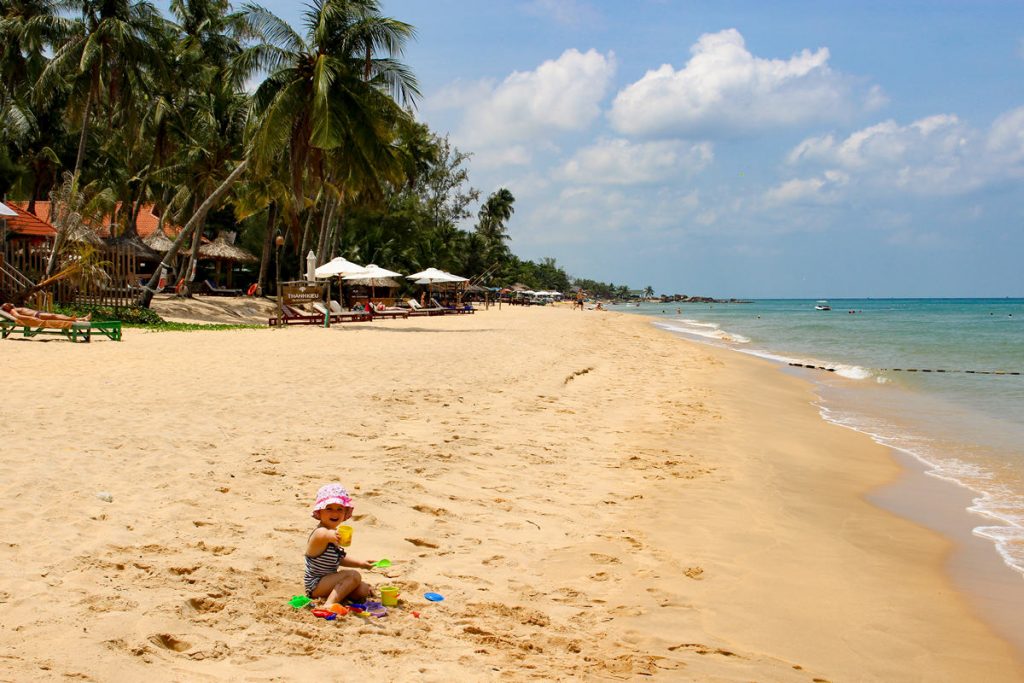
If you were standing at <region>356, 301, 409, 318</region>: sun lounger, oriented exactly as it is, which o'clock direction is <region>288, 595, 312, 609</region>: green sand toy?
The green sand toy is roughly at 3 o'clock from the sun lounger.

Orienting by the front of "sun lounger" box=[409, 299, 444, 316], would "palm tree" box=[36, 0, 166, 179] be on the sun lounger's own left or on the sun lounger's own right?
on the sun lounger's own right

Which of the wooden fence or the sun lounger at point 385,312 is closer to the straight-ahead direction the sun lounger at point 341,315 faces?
the sun lounger

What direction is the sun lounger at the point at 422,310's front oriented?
to the viewer's right

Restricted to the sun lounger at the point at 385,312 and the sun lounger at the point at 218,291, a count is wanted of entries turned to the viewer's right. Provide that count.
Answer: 2

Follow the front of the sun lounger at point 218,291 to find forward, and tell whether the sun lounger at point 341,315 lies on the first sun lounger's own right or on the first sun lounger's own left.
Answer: on the first sun lounger's own right

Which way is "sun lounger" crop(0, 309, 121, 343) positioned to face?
to the viewer's right

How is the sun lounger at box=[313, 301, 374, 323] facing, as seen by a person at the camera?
facing to the right of the viewer

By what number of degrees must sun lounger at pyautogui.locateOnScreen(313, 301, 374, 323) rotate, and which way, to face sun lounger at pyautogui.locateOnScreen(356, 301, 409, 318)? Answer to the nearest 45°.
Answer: approximately 90° to its left

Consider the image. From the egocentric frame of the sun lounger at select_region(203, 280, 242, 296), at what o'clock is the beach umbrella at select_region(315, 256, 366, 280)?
The beach umbrella is roughly at 2 o'clock from the sun lounger.

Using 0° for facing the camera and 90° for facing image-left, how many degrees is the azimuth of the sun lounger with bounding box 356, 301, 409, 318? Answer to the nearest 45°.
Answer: approximately 270°
